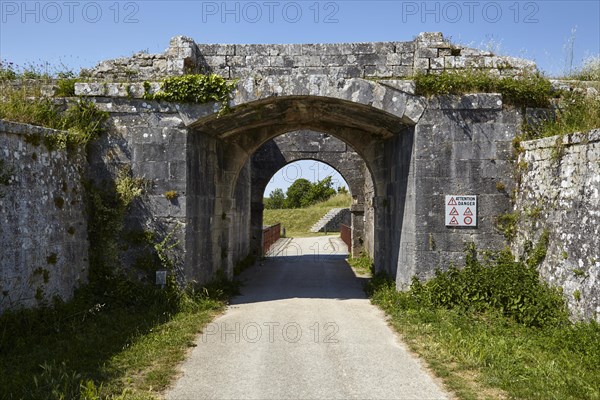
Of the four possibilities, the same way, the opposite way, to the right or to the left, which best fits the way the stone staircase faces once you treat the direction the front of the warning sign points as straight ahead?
to the right

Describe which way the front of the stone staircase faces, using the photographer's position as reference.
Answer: facing to the left of the viewer

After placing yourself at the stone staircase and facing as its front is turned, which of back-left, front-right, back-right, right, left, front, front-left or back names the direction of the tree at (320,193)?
right

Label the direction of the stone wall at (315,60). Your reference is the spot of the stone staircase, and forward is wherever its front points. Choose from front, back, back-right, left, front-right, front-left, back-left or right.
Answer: left

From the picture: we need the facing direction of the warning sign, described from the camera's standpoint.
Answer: facing the viewer

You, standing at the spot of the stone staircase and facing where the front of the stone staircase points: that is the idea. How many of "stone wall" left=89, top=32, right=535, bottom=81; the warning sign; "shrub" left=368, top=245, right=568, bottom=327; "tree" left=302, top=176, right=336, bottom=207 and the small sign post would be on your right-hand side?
1

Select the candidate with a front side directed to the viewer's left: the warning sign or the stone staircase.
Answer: the stone staircase

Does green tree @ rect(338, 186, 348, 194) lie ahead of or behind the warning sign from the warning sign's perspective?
behind

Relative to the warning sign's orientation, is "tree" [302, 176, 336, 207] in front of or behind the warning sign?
behind
